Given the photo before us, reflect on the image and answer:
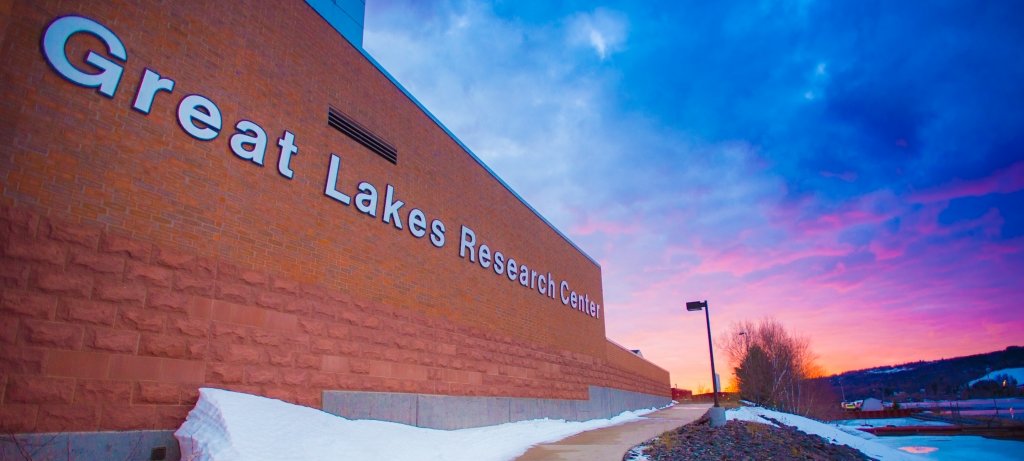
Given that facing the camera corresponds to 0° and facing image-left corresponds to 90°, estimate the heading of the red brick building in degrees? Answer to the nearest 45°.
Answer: approximately 315°
